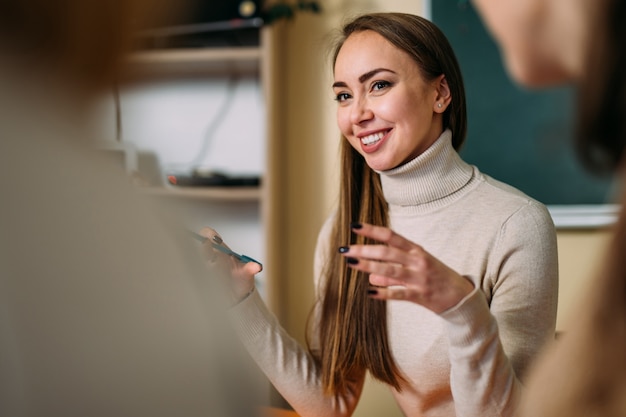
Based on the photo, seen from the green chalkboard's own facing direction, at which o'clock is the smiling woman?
The smiling woman is roughly at 12 o'clock from the green chalkboard.

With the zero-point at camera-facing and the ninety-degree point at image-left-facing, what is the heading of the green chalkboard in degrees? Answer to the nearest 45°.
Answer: approximately 0°

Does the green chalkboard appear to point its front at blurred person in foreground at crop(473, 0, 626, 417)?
yes

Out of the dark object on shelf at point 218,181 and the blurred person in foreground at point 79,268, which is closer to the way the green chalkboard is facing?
the blurred person in foreground

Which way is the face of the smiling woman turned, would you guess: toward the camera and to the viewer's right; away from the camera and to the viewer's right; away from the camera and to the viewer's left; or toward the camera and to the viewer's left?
toward the camera and to the viewer's left

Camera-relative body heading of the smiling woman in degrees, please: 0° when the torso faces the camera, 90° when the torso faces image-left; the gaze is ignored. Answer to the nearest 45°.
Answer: approximately 45°

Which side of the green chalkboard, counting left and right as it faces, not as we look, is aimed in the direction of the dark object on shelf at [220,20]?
right

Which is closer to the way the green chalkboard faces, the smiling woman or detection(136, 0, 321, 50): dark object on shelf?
the smiling woman

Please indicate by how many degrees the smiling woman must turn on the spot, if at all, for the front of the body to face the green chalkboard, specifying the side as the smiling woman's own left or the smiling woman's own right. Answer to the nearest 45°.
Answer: approximately 135° to the smiling woman's own right

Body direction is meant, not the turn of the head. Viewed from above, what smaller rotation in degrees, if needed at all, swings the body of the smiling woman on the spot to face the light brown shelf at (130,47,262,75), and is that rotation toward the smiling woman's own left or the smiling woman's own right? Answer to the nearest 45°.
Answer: approximately 90° to the smiling woman's own right

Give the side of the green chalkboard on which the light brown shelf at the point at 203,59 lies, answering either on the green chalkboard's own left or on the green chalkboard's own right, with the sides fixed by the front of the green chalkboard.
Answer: on the green chalkboard's own right

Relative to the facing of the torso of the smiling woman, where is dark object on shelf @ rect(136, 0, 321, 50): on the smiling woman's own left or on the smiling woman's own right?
on the smiling woman's own right

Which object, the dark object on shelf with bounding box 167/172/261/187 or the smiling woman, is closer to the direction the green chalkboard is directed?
the smiling woman

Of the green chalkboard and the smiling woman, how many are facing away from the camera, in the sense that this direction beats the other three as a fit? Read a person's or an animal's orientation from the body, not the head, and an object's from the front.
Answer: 0

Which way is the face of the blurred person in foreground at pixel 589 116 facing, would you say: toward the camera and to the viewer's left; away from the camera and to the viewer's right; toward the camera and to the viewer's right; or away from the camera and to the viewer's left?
away from the camera and to the viewer's left
